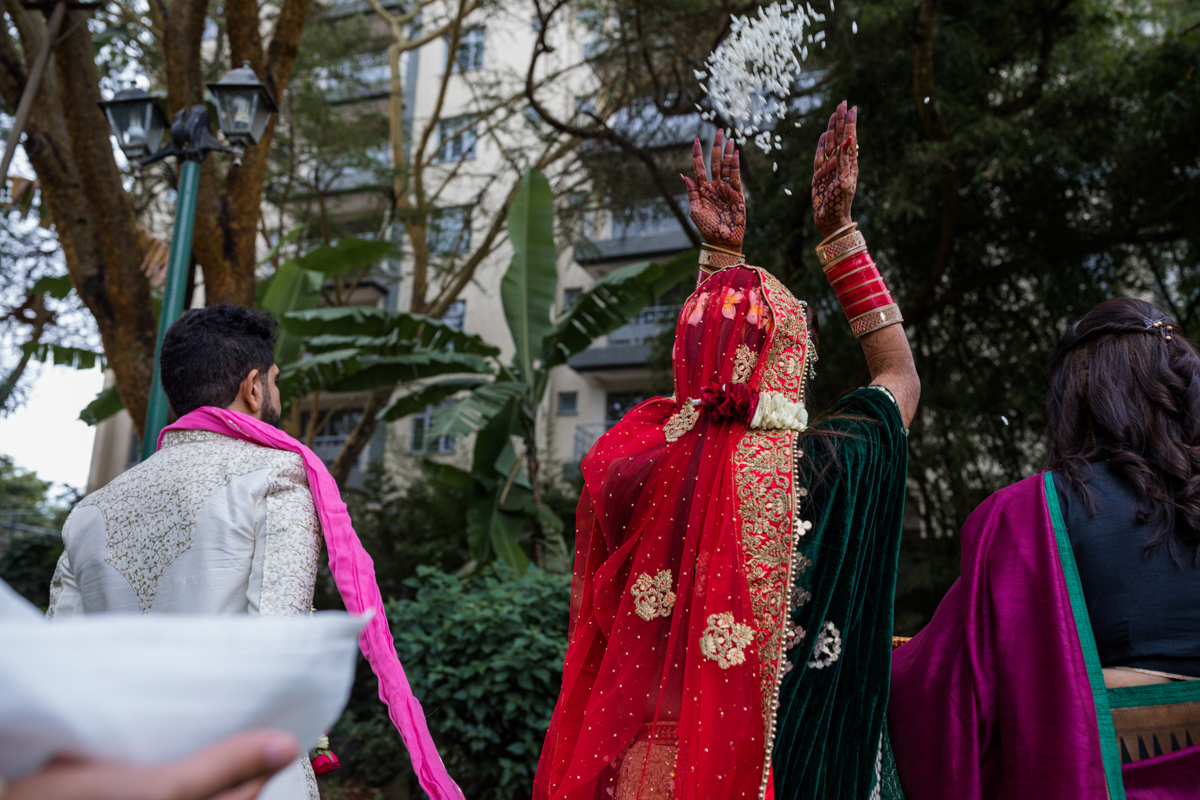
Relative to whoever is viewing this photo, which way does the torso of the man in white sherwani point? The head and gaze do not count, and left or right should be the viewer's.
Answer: facing away from the viewer and to the right of the viewer

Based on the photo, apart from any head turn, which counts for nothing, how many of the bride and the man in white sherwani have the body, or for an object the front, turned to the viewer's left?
0

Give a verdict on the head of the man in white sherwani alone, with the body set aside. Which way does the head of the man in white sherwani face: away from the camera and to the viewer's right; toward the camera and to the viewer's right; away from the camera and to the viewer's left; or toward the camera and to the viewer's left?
away from the camera and to the viewer's right

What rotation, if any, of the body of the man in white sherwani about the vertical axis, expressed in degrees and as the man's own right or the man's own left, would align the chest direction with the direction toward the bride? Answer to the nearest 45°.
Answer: approximately 45° to the man's own right

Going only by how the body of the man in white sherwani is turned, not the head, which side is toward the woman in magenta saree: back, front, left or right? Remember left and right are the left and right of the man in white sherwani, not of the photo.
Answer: right

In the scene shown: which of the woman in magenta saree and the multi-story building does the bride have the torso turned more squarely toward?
the multi-story building

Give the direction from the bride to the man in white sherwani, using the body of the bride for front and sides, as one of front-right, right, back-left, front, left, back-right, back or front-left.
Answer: left

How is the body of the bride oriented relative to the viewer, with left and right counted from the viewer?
facing away from the viewer

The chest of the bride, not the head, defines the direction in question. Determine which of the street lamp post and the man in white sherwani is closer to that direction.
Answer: the street lamp post

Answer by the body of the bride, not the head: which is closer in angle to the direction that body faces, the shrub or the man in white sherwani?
the shrub

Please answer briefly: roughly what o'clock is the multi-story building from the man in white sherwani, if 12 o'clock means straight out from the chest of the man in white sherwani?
The multi-story building is roughly at 11 o'clock from the man in white sherwani.

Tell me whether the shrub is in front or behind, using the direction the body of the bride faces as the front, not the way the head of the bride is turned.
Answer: in front

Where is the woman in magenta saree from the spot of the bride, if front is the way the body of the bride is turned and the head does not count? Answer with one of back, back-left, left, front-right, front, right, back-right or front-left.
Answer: right

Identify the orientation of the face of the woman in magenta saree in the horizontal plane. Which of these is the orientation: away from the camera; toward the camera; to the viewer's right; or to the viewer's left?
away from the camera
